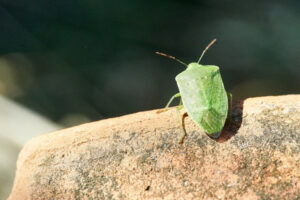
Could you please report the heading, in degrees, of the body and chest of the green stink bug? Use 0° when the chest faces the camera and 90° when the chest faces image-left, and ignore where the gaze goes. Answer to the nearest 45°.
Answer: approximately 180°
